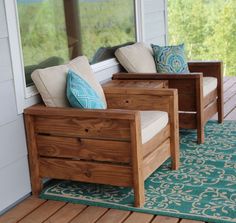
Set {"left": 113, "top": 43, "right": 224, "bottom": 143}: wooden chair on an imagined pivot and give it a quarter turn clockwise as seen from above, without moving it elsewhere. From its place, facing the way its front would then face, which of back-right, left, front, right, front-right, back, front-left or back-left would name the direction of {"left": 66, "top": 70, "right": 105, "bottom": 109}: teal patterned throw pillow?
front-right

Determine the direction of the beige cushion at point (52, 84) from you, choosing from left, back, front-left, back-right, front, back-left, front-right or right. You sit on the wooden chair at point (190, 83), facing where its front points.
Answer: back-right

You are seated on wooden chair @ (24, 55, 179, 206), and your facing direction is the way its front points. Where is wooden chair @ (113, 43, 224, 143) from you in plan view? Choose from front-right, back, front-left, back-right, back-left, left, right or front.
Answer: left

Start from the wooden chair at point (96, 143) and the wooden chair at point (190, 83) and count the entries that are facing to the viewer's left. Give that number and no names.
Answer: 0

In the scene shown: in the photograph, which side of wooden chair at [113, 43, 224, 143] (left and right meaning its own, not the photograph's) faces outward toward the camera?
right

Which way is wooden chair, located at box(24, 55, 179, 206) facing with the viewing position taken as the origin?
facing the viewer and to the right of the viewer

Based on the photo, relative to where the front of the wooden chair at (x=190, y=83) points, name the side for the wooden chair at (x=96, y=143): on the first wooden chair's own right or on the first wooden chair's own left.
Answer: on the first wooden chair's own right

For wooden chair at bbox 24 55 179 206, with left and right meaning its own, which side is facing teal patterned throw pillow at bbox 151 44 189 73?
left
